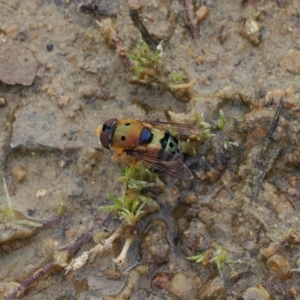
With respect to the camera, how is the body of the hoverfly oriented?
to the viewer's left

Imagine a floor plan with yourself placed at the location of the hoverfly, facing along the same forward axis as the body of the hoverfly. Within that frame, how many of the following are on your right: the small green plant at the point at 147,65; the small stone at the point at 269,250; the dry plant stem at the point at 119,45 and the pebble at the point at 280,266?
2

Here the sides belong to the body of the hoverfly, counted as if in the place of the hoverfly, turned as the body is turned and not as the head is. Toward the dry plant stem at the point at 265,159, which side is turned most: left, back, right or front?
back

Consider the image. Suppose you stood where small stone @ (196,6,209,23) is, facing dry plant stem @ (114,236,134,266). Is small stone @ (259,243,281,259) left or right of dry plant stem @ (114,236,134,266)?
left

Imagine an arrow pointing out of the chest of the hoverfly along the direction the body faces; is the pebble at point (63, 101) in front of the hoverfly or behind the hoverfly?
in front

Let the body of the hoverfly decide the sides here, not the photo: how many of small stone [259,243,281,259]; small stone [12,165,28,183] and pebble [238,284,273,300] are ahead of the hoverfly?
1

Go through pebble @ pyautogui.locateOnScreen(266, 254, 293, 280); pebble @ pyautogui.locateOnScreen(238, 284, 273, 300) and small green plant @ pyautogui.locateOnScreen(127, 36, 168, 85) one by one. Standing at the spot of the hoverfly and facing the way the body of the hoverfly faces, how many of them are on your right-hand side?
1

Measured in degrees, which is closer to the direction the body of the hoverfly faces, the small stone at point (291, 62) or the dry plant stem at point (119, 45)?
the dry plant stem

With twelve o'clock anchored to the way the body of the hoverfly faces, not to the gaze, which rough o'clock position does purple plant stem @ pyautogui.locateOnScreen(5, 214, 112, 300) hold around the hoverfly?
The purple plant stem is roughly at 11 o'clock from the hoverfly.

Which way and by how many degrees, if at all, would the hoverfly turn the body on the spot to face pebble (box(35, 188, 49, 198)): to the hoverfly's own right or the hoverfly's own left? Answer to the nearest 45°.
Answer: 0° — it already faces it

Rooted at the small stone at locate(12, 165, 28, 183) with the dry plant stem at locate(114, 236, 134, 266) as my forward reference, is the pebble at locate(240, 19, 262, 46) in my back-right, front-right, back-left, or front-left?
front-left

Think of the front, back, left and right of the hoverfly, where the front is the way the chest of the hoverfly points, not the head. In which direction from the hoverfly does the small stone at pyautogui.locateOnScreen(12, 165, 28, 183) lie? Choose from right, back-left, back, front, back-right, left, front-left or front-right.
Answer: front

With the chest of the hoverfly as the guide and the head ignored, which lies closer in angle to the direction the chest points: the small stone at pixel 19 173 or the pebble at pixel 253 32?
the small stone

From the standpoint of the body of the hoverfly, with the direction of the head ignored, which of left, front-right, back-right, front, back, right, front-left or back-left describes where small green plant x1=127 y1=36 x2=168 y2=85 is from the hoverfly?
right

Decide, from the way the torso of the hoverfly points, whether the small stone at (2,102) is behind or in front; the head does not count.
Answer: in front

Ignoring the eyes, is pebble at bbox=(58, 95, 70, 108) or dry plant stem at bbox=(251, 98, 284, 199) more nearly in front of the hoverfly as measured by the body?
the pebble

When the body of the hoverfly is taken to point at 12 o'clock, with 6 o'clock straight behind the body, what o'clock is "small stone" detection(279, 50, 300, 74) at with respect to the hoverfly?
The small stone is roughly at 5 o'clock from the hoverfly.

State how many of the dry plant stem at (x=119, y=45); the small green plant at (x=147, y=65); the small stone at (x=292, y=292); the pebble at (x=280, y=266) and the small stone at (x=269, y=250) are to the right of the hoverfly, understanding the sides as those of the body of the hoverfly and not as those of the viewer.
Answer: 2

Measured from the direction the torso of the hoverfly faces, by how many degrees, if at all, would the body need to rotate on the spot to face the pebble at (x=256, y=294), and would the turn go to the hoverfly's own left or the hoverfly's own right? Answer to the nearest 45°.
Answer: approximately 135° to the hoverfly's own left
